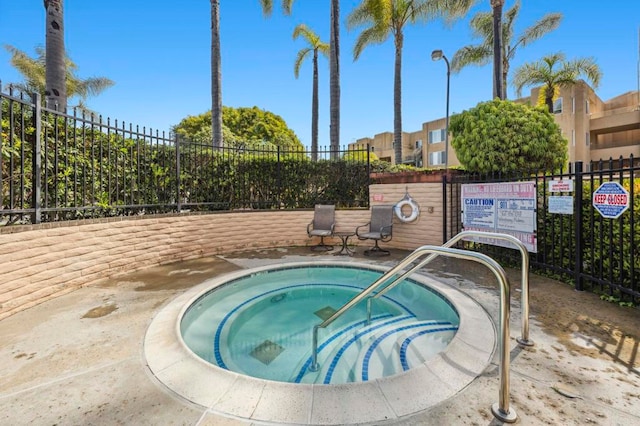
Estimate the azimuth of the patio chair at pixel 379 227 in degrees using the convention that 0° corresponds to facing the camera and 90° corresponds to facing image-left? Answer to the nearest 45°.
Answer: approximately 45°

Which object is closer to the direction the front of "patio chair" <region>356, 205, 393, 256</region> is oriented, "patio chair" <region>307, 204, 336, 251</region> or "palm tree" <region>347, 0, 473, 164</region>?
the patio chair

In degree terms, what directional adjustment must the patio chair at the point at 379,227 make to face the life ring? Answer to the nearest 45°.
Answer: approximately 135° to its left

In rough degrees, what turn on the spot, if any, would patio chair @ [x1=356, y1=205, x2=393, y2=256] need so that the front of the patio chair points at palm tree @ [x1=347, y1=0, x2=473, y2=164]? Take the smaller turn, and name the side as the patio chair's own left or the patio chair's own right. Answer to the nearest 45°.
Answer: approximately 135° to the patio chair's own right

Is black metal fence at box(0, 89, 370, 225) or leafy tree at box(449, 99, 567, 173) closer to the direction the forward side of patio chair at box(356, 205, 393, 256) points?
the black metal fence

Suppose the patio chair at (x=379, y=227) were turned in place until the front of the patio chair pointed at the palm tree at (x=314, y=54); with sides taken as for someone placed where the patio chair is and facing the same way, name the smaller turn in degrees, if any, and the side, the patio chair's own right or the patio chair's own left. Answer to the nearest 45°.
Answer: approximately 135° to the patio chair's own right

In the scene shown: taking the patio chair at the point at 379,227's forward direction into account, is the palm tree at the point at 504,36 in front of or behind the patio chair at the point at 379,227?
behind

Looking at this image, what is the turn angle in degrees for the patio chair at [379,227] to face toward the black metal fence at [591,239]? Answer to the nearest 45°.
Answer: approximately 90° to its left
